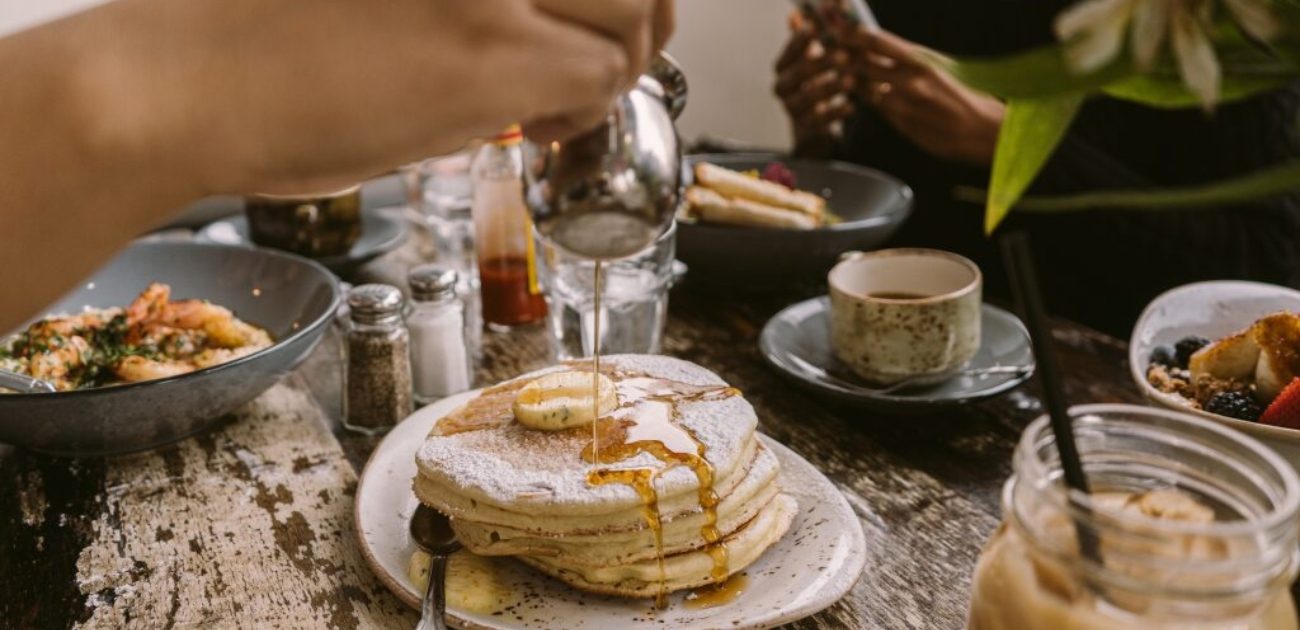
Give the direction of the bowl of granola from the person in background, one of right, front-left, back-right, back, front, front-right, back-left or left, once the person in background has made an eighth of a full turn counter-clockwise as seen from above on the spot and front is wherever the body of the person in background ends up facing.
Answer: front-left
